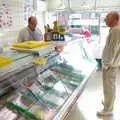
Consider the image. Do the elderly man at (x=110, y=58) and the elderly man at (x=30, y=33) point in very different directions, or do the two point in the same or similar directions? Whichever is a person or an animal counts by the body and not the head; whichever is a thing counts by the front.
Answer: very different directions

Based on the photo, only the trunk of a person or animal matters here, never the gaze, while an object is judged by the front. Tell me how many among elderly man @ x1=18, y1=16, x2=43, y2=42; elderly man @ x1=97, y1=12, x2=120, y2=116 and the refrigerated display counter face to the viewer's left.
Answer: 1

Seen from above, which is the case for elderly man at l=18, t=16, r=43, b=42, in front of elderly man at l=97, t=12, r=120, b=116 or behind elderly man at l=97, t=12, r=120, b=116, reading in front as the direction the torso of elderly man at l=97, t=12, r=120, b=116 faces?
in front

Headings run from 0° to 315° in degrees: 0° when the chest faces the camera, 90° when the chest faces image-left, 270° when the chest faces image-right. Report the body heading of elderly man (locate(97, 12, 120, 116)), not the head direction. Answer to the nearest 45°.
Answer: approximately 90°

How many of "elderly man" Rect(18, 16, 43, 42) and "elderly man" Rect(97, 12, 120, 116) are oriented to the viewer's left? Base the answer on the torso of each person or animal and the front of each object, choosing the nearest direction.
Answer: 1

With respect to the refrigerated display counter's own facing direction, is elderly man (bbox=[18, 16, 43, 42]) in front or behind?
behind

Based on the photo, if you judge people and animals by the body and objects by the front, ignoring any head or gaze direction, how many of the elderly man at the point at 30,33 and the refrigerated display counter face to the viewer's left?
0

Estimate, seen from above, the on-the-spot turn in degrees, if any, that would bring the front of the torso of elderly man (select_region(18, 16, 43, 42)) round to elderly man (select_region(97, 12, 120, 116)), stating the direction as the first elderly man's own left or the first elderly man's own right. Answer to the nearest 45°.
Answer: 0° — they already face them

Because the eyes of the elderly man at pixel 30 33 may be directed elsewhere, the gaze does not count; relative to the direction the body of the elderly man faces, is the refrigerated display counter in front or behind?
in front
